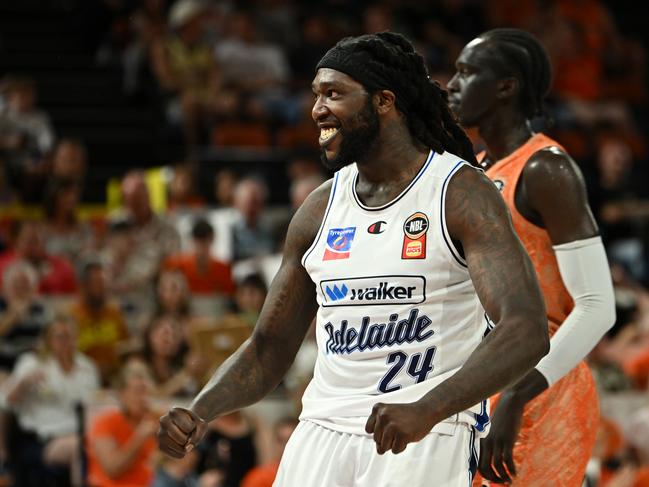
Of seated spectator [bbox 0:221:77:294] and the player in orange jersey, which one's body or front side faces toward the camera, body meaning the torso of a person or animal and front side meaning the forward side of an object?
the seated spectator

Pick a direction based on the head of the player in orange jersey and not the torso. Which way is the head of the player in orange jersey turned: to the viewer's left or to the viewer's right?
to the viewer's left

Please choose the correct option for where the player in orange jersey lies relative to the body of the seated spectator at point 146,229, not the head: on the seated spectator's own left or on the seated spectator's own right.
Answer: on the seated spectator's own left

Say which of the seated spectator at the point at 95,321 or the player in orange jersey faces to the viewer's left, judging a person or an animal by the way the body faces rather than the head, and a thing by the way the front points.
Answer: the player in orange jersey

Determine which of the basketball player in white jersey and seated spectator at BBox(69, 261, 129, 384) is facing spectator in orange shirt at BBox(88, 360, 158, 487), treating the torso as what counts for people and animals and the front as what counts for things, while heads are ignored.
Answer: the seated spectator

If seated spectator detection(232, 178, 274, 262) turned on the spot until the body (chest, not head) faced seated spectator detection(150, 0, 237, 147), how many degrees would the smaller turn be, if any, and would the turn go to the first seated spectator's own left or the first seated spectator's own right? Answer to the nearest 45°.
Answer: approximately 180°

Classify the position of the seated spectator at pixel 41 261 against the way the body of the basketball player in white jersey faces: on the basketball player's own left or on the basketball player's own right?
on the basketball player's own right

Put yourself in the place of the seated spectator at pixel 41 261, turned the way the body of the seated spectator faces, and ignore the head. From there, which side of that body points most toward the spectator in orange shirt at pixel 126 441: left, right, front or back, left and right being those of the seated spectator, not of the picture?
front

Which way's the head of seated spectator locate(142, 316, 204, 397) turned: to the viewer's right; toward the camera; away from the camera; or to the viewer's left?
toward the camera

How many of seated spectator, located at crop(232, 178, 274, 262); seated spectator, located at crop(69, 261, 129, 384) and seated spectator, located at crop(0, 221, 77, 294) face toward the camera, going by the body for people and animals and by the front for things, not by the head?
3

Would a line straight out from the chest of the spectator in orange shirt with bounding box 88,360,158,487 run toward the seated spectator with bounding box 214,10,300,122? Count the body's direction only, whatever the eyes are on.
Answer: no

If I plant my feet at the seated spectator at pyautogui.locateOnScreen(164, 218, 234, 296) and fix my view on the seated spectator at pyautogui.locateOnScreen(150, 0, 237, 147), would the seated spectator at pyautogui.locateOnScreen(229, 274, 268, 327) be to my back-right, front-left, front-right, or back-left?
back-right

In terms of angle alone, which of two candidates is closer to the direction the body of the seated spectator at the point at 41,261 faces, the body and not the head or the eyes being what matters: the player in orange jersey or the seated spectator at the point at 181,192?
the player in orange jersey

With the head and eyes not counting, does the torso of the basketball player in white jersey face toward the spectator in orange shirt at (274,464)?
no

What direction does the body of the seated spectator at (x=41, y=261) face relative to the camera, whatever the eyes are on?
toward the camera

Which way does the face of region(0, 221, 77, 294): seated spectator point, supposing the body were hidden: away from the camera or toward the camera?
toward the camera

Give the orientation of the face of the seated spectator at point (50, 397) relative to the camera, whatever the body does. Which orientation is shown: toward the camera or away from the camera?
toward the camera

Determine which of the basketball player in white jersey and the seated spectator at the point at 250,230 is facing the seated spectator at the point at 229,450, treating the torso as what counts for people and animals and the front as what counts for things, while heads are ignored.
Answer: the seated spectator at the point at 250,230

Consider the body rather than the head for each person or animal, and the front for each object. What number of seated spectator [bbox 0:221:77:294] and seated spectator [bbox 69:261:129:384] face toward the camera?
2

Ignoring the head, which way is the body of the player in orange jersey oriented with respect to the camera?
to the viewer's left

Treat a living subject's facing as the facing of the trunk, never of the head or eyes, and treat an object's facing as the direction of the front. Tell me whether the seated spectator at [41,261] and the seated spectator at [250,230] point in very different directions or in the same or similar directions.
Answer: same or similar directions

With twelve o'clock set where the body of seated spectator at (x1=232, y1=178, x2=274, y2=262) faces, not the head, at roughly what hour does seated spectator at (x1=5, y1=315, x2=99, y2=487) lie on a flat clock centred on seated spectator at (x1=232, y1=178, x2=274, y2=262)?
seated spectator at (x1=5, y1=315, x2=99, y2=487) is roughly at 1 o'clock from seated spectator at (x1=232, y1=178, x2=274, y2=262).

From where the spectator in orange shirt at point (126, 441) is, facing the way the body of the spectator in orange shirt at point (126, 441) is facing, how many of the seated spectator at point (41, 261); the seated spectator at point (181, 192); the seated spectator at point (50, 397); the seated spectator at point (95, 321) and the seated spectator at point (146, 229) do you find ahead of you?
0

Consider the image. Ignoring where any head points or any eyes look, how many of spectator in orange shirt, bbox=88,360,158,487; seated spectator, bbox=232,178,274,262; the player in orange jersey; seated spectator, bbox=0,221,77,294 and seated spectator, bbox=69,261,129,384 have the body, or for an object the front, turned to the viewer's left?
1
